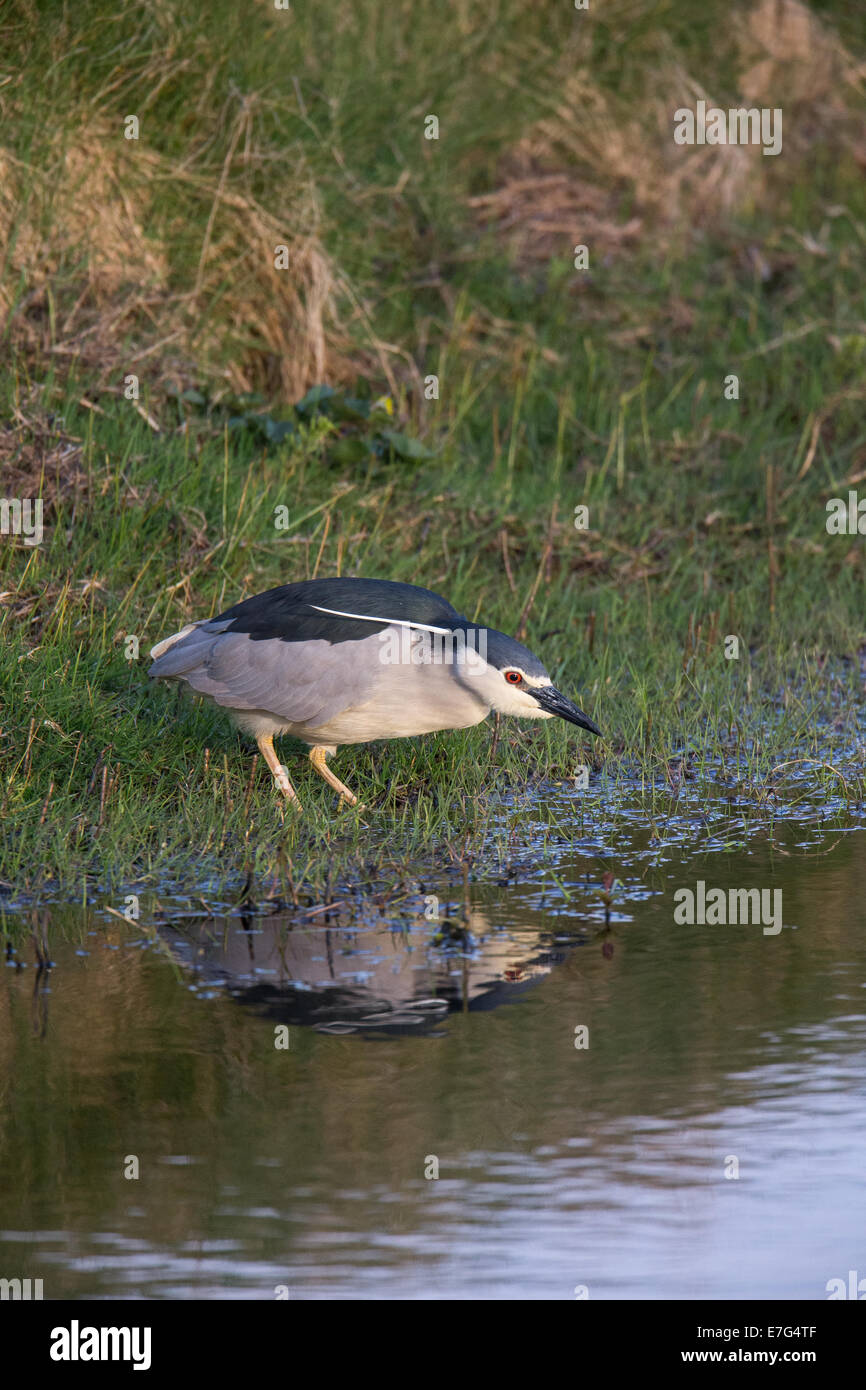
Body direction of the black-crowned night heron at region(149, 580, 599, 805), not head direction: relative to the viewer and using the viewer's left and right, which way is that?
facing to the right of the viewer
